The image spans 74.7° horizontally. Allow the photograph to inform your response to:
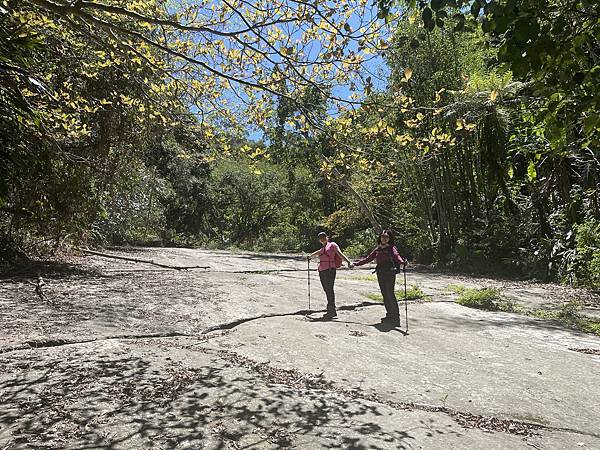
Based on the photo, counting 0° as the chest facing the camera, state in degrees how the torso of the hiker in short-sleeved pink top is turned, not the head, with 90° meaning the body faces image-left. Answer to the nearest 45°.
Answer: approximately 45°

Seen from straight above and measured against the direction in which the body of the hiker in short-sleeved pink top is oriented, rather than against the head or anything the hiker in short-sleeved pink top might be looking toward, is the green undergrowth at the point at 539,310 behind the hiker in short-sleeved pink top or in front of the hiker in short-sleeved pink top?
behind

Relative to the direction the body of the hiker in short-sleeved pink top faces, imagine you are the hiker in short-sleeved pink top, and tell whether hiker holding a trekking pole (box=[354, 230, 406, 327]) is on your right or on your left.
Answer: on your left

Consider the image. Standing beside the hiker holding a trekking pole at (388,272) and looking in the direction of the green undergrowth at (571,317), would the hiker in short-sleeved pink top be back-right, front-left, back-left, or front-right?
back-left

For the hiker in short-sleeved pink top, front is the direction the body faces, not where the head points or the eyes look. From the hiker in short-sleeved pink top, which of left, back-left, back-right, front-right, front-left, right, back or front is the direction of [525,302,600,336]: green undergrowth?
back-left

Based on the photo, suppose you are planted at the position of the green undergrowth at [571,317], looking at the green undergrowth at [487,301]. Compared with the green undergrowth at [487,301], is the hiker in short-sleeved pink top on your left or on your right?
left
